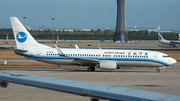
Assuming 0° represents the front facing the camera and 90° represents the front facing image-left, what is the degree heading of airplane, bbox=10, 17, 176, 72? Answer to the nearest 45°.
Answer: approximately 270°
